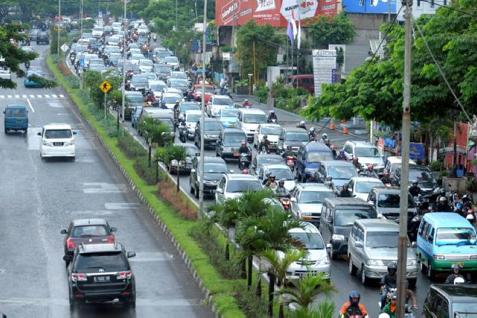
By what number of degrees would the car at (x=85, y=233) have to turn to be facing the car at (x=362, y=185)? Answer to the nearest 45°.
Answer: approximately 45° to its right

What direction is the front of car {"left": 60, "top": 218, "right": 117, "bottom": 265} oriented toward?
away from the camera

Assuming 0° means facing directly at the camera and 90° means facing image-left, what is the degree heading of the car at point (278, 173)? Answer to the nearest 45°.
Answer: approximately 315°

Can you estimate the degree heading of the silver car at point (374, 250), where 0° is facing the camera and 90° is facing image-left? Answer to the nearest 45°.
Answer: approximately 0°

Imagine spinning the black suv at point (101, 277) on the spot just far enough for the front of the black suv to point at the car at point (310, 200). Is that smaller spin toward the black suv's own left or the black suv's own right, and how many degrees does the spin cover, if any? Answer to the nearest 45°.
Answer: approximately 45° to the black suv's own right

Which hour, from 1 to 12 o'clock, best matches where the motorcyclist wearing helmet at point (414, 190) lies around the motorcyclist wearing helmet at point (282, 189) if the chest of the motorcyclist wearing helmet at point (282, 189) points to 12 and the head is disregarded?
the motorcyclist wearing helmet at point (414, 190) is roughly at 9 o'clock from the motorcyclist wearing helmet at point (282, 189).

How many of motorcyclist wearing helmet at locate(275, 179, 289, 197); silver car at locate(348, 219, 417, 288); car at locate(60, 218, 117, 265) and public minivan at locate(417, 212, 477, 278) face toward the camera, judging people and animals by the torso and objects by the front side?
3

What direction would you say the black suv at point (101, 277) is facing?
away from the camera

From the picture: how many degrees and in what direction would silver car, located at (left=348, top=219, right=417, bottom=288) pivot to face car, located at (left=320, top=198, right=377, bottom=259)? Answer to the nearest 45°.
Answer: approximately 180°

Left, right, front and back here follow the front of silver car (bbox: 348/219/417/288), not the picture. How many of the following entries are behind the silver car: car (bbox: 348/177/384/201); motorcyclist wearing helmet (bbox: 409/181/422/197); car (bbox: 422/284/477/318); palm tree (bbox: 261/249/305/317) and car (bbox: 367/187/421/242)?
3

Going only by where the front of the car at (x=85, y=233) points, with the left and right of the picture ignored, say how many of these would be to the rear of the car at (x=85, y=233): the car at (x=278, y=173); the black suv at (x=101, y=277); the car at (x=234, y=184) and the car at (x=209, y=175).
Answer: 1

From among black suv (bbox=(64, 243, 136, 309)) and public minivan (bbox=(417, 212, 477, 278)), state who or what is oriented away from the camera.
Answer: the black suv

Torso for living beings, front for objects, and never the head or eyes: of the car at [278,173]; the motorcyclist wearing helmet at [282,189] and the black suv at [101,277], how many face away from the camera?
1
